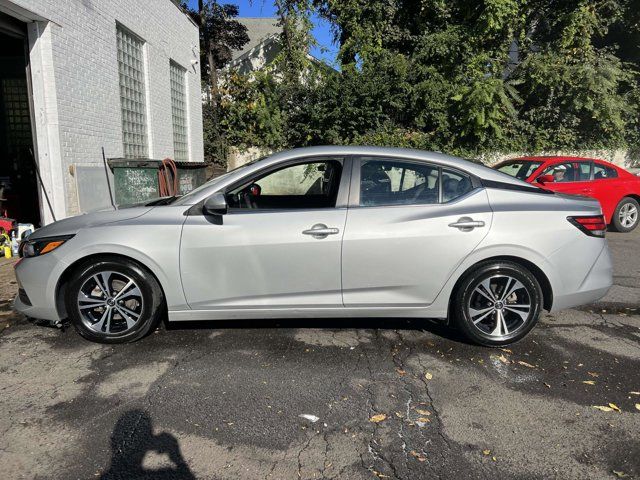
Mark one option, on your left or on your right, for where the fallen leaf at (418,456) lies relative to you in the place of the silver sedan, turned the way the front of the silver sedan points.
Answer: on your left

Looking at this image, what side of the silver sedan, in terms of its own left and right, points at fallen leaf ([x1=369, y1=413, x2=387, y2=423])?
left

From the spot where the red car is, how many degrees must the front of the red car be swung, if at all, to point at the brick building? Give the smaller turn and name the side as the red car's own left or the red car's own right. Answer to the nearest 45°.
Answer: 0° — it already faces it

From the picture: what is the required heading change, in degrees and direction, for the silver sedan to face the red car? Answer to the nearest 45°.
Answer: approximately 135° to its right

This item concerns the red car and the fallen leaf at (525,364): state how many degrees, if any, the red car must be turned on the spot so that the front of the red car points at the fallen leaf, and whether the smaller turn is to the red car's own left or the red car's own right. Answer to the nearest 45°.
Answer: approximately 45° to the red car's own left

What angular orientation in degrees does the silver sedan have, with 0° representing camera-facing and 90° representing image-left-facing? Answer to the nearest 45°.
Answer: approximately 90°

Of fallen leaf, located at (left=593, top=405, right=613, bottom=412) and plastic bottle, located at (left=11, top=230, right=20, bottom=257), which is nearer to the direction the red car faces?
the plastic bottle
